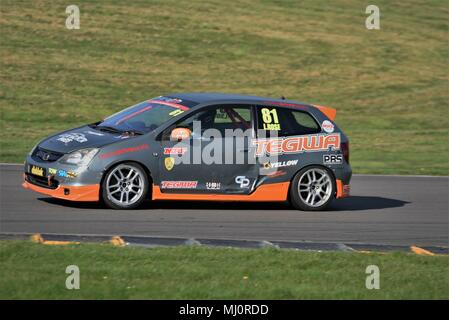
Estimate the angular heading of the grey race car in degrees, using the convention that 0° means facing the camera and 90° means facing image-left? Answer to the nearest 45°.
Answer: approximately 90°
